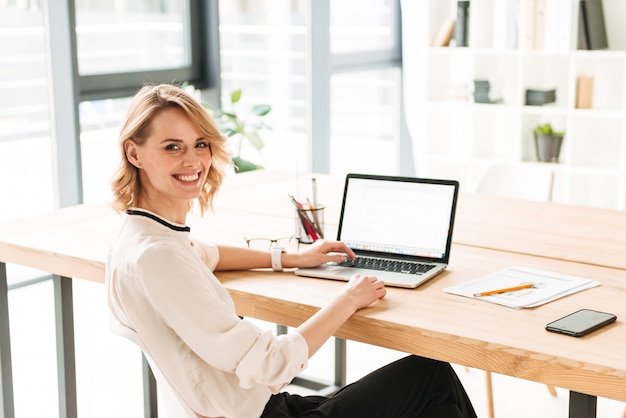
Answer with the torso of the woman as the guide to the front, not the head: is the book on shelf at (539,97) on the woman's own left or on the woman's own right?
on the woman's own left

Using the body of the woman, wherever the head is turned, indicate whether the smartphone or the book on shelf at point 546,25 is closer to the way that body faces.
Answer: the smartphone

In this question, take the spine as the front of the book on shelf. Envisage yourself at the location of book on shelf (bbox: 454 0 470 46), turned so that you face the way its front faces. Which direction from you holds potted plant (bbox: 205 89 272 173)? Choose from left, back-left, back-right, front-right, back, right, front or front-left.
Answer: front-right

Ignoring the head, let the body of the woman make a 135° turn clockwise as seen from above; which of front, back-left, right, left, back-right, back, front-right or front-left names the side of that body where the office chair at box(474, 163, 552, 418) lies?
back

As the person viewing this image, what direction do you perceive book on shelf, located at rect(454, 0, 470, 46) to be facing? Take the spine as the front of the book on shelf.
facing the viewer

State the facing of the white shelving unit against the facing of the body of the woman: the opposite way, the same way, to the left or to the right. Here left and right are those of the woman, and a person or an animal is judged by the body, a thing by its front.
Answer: to the right

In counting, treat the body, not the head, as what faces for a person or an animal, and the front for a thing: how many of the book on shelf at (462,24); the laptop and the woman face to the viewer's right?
1

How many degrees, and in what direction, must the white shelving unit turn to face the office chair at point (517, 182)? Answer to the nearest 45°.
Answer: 0° — it already faces it

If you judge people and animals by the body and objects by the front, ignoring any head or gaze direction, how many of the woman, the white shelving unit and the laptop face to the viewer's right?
1

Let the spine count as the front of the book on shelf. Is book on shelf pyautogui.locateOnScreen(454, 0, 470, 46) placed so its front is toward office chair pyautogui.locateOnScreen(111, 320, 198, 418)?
yes

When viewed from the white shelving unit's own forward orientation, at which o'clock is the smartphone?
The smartphone is roughly at 12 o'clock from the white shelving unit.

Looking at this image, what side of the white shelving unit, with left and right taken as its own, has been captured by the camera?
front

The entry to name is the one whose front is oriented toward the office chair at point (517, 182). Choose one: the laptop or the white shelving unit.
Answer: the white shelving unit

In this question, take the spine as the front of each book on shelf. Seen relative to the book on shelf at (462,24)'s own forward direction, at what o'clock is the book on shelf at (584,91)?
the book on shelf at (584,91) is roughly at 10 o'clock from the book on shelf at (462,24).

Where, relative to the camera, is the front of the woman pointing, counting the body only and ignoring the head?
to the viewer's right

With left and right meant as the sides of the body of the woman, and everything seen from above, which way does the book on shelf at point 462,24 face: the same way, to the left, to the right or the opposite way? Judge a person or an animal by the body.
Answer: to the right

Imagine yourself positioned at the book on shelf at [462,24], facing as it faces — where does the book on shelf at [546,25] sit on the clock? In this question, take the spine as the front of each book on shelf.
the book on shelf at [546,25] is roughly at 10 o'clock from the book on shelf at [462,24].
